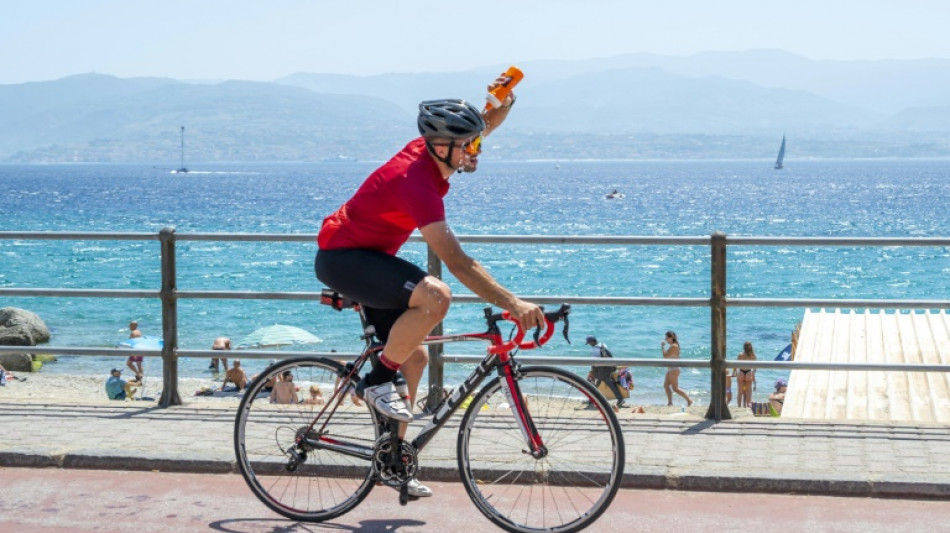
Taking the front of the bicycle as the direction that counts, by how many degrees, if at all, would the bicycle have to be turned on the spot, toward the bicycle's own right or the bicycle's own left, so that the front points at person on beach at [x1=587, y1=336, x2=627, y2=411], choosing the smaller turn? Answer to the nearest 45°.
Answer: approximately 90° to the bicycle's own left

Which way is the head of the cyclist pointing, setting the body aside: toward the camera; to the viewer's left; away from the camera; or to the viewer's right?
to the viewer's right

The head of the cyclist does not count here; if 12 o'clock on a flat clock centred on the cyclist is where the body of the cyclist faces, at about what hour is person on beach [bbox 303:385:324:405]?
The person on beach is roughly at 8 o'clock from the cyclist.

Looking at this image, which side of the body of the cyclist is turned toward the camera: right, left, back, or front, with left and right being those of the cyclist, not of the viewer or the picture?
right

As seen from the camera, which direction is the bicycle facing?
to the viewer's right

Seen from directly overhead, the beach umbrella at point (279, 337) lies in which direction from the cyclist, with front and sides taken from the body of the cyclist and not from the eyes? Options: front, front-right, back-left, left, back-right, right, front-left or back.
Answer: left
